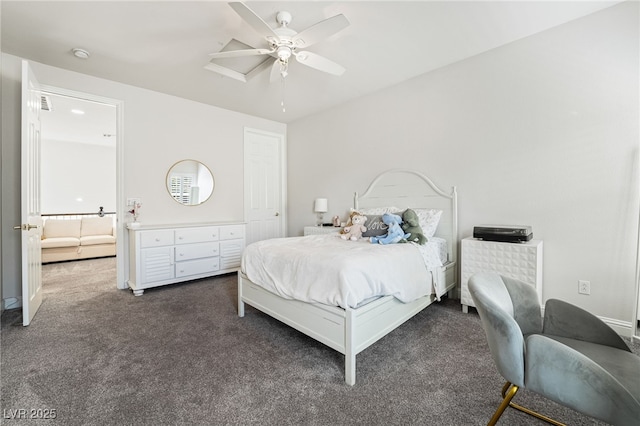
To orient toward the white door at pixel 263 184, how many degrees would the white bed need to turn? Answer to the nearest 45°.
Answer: approximately 90° to its right

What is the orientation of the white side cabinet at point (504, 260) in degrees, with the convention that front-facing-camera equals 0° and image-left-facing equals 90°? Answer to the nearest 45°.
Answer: approximately 0°

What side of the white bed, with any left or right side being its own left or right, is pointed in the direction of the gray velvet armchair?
left

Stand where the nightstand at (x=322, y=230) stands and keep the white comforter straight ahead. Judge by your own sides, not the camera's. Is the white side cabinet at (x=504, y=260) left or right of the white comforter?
left

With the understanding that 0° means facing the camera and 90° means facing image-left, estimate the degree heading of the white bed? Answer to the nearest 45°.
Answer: approximately 45°

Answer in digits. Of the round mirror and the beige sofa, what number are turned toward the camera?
2

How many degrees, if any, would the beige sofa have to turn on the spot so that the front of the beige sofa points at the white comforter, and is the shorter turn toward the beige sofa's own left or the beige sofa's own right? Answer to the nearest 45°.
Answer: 0° — it already faces it

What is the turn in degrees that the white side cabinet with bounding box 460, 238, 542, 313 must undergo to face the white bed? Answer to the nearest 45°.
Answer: approximately 45° to its right
